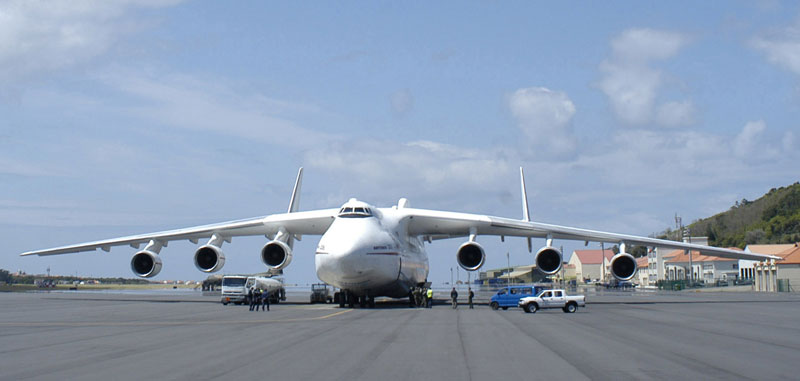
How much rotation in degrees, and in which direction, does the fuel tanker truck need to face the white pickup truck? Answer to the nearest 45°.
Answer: approximately 90° to its left

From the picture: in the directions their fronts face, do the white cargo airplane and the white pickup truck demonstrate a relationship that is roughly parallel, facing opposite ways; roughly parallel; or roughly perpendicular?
roughly perpendicular

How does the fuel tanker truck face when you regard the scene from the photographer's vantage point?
facing the viewer and to the left of the viewer

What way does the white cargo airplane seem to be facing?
toward the camera

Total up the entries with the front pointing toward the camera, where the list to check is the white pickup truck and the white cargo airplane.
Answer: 1

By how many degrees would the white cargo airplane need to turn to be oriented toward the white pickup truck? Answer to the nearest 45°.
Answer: approximately 45° to its left

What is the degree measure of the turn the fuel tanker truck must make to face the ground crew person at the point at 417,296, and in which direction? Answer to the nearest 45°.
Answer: approximately 90° to its left
